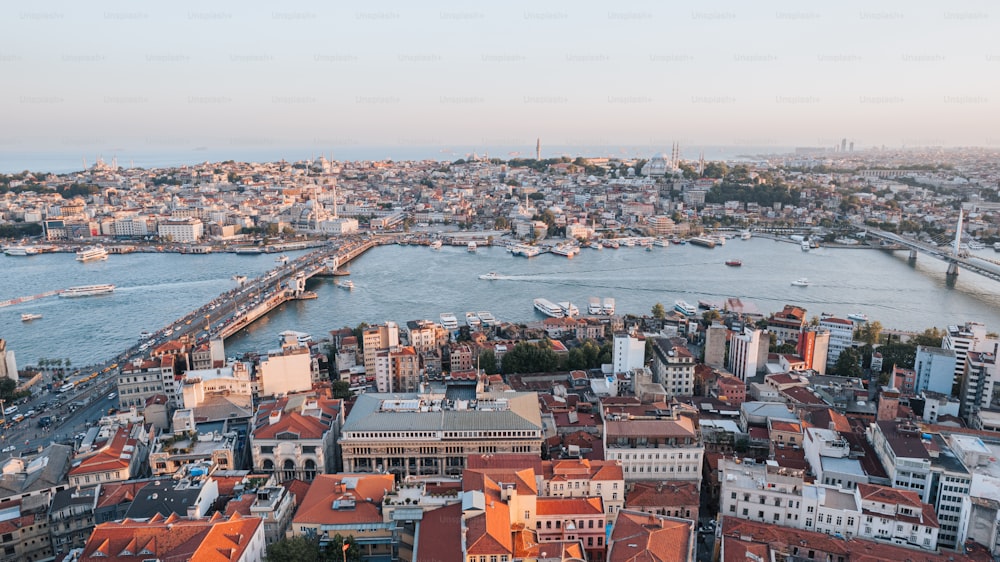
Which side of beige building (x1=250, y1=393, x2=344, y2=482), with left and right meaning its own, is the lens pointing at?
front

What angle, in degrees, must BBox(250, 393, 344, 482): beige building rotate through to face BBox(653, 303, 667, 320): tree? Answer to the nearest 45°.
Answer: approximately 135° to its left

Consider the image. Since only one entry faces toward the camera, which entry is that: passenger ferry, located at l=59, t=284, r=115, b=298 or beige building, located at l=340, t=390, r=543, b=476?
the beige building

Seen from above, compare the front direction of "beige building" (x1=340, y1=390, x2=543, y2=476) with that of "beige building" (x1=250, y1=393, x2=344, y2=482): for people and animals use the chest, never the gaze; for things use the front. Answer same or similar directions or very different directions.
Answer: same or similar directions

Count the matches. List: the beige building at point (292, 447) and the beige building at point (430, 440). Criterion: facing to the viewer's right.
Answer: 0

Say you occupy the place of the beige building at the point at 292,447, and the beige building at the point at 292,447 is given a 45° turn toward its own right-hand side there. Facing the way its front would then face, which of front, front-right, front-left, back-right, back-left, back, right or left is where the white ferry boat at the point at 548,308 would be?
back

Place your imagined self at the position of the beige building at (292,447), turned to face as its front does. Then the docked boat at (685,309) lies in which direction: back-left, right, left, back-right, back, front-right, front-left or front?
back-left

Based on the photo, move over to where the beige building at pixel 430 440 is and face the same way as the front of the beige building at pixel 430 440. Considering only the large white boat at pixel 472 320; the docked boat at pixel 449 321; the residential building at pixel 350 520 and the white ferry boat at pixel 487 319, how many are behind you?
3

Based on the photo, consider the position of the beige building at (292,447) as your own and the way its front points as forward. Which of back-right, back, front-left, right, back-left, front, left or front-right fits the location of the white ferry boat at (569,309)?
back-left

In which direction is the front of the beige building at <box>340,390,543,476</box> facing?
toward the camera
